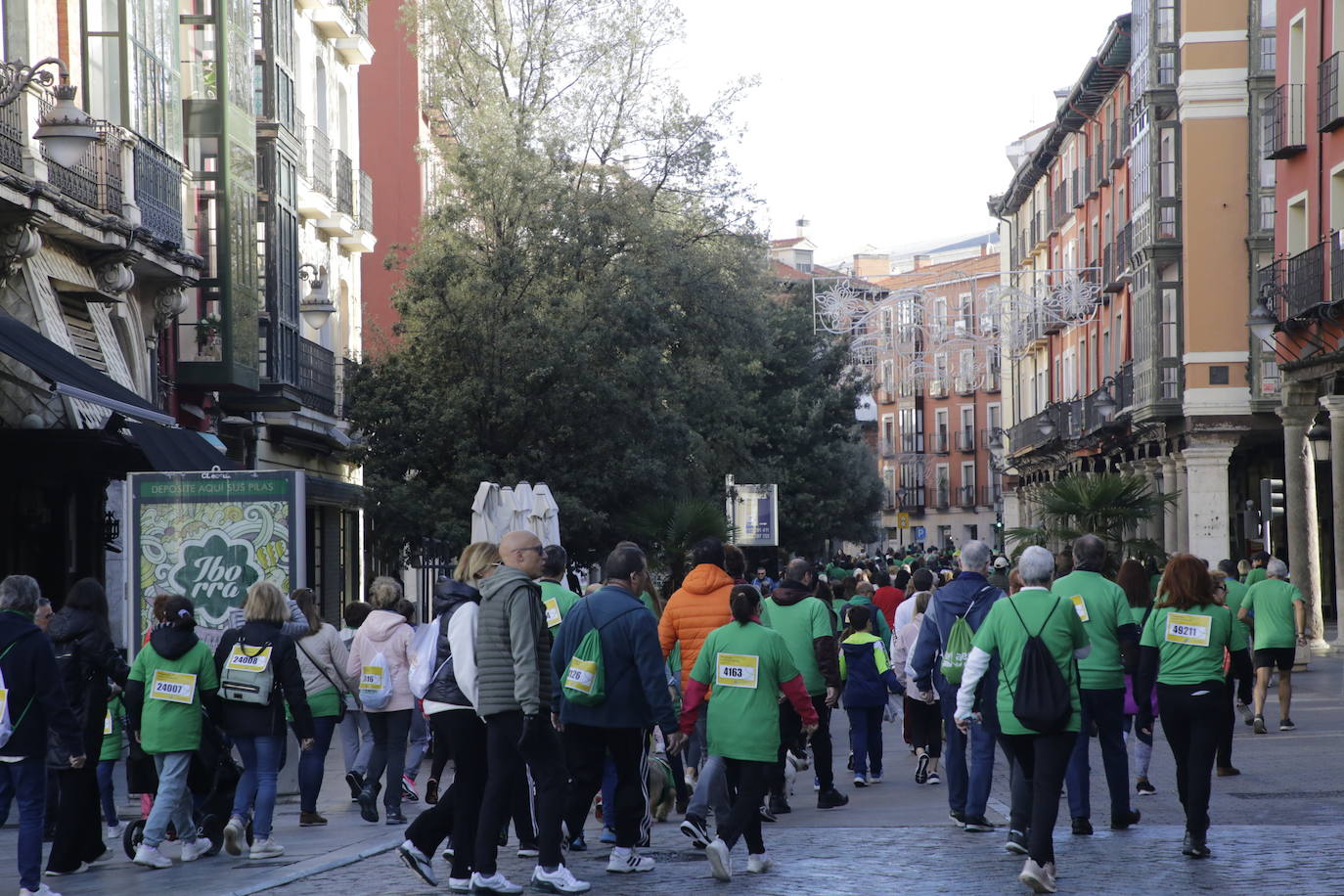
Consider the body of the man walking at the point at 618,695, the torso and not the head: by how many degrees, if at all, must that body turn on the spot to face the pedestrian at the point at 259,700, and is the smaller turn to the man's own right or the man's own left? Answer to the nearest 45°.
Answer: approximately 90° to the man's own left

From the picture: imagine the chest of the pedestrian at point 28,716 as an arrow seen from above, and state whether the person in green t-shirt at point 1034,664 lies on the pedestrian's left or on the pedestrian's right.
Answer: on the pedestrian's right

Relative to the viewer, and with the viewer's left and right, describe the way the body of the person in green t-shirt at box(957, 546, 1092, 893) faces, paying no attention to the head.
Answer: facing away from the viewer

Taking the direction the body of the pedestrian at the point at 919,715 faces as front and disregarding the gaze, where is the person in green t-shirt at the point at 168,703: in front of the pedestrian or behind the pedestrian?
behind

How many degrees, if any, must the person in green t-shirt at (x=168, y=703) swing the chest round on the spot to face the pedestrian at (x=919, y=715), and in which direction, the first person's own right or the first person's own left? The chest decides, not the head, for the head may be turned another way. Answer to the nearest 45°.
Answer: approximately 45° to the first person's own right

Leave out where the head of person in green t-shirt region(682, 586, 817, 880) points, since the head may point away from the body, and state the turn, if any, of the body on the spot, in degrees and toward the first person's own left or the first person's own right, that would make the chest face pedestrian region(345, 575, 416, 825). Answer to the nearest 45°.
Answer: approximately 45° to the first person's own left

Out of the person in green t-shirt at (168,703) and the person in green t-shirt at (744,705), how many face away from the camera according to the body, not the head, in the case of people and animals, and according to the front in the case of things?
2

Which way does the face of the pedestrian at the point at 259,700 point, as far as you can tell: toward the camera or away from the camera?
away from the camera

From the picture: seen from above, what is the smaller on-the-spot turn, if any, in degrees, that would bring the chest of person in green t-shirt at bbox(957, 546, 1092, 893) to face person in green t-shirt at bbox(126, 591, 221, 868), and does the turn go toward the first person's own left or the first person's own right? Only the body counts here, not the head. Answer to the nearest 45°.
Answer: approximately 90° to the first person's own left

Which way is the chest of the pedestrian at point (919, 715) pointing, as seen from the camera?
away from the camera

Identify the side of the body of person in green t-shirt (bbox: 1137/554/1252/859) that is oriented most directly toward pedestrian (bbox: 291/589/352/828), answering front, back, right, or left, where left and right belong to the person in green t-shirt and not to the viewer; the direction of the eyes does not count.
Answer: left

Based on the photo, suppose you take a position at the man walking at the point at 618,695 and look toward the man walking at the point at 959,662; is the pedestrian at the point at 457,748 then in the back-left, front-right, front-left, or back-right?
back-left
